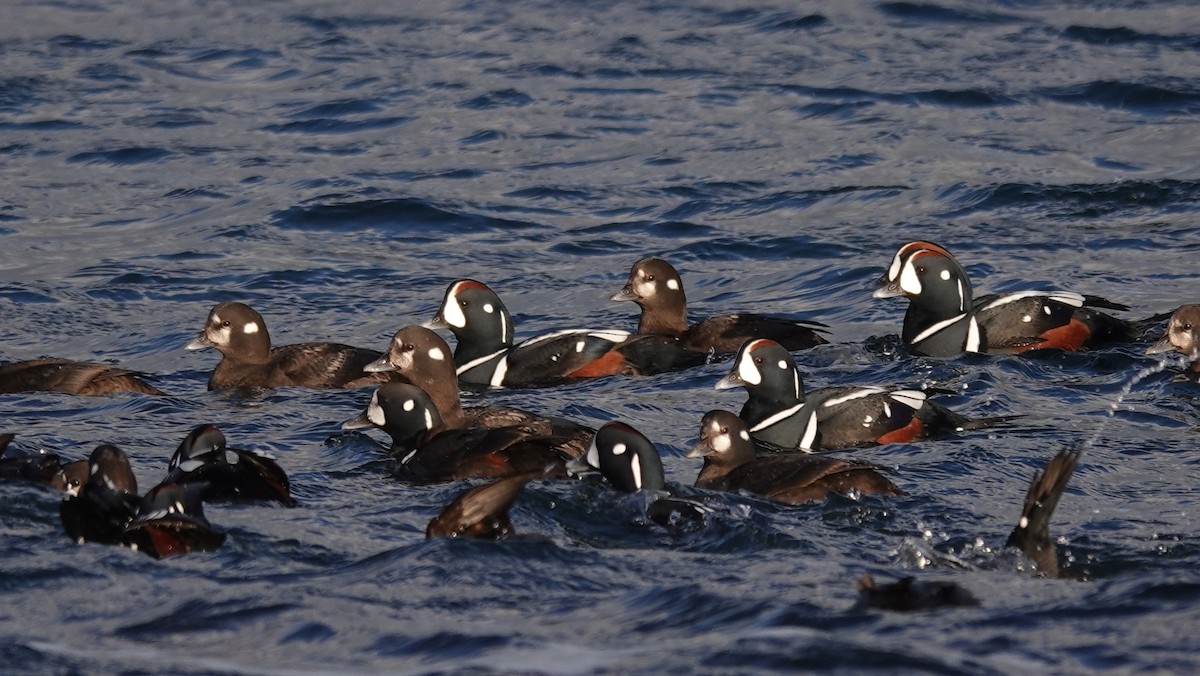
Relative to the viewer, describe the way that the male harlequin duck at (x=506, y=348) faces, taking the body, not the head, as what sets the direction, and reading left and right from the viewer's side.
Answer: facing to the left of the viewer

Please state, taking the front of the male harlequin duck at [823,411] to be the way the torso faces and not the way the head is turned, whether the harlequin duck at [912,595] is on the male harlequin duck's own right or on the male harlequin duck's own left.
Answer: on the male harlequin duck's own left

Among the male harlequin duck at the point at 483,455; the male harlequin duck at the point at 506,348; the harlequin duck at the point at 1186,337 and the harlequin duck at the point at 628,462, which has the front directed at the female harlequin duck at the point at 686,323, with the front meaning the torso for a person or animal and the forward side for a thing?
the harlequin duck at the point at 1186,337

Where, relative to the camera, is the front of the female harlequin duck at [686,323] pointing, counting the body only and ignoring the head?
to the viewer's left

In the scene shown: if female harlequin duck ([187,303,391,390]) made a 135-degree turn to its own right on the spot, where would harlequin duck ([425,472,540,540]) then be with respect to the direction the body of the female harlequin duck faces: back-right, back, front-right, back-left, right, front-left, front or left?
back-right

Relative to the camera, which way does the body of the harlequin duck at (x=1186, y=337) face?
to the viewer's left

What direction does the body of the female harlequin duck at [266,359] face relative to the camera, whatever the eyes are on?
to the viewer's left

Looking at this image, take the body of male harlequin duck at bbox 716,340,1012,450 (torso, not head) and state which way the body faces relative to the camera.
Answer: to the viewer's left

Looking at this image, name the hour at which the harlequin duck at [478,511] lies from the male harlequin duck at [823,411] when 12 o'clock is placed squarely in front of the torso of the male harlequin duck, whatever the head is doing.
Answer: The harlequin duck is roughly at 10 o'clock from the male harlequin duck.

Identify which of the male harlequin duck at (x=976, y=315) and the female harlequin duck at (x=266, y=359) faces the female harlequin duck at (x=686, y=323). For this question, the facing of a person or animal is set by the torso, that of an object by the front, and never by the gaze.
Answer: the male harlequin duck

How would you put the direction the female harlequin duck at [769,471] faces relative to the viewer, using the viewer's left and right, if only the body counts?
facing to the left of the viewer

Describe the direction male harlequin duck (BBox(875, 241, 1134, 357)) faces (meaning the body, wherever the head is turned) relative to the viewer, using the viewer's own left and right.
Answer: facing to the left of the viewer

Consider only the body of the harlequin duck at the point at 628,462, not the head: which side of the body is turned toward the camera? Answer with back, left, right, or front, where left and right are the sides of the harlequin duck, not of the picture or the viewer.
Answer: left

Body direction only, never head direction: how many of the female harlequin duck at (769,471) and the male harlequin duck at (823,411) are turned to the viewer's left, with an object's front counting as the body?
2

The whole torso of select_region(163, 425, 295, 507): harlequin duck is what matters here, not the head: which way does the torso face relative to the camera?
to the viewer's left
